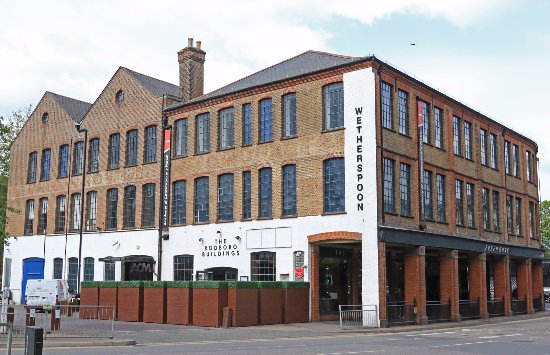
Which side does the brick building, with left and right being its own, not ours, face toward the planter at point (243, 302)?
front

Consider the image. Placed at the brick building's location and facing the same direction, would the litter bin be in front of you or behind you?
in front

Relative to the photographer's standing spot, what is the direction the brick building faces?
facing the viewer and to the left of the viewer

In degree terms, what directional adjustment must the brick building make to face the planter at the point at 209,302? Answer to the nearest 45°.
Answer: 0° — it already faces it

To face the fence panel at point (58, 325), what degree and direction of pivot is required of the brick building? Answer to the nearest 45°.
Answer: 0° — it already faces it

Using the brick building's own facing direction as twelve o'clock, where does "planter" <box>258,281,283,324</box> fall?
The planter is roughly at 11 o'clock from the brick building.
